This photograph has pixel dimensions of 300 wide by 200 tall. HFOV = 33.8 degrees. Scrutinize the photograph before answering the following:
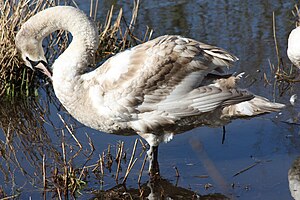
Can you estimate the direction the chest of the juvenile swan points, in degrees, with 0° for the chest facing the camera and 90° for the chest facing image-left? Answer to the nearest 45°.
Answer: approximately 90°

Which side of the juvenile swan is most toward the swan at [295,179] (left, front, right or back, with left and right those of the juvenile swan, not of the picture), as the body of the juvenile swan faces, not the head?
back

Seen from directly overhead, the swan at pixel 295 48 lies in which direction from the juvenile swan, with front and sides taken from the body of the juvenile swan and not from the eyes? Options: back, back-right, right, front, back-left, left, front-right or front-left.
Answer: back-right
